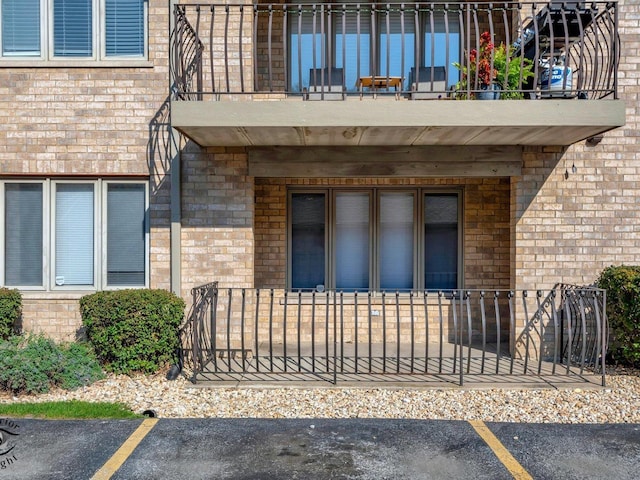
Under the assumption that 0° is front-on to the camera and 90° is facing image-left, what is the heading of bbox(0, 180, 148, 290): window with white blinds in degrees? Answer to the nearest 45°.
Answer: approximately 0°

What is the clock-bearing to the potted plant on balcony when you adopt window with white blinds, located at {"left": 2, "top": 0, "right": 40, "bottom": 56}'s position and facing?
The potted plant on balcony is roughly at 10 o'clock from the window with white blinds.

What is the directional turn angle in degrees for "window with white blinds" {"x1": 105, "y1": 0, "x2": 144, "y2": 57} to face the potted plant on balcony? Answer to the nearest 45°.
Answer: approximately 45° to its left

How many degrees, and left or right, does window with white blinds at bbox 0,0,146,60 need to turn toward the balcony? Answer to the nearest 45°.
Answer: approximately 45° to its left

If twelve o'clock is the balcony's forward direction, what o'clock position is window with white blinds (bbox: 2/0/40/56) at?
The window with white blinds is roughly at 3 o'clock from the balcony.

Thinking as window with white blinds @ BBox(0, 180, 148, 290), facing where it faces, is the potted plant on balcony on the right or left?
on its left
